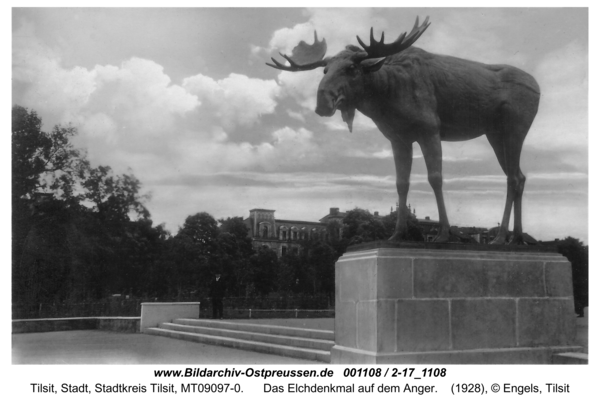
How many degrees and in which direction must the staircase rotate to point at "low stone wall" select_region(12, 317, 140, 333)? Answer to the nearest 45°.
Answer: approximately 90° to its right

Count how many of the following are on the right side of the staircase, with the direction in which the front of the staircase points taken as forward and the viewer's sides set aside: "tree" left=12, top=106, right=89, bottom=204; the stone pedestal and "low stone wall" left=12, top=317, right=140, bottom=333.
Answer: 2

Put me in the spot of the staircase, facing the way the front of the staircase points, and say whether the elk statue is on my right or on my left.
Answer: on my left

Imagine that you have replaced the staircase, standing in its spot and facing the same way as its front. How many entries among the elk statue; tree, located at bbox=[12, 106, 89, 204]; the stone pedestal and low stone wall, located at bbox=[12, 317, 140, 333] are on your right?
2

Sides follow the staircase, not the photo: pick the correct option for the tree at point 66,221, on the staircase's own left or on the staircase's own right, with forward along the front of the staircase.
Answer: on the staircase's own right

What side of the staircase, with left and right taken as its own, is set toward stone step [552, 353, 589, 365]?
left

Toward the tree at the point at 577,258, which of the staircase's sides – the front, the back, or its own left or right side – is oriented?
back

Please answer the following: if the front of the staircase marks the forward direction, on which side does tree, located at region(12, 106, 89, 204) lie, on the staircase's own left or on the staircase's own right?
on the staircase's own right

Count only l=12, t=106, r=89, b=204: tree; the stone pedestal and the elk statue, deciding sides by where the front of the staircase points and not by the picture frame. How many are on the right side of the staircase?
1

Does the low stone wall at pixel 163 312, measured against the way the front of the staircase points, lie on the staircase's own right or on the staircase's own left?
on the staircase's own right

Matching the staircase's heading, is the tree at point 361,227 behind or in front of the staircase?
behind

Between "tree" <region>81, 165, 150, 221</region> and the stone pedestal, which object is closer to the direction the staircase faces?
the stone pedestal

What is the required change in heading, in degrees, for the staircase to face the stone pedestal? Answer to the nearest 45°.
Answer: approximately 90° to its left

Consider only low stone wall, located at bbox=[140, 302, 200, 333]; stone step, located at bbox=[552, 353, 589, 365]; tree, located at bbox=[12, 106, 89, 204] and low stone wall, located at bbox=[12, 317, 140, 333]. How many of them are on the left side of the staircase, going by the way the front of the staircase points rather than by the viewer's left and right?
1

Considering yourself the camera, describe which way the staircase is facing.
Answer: facing the viewer and to the left of the viewer
